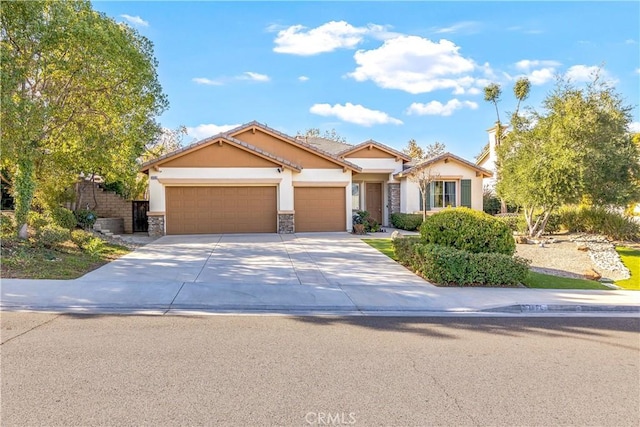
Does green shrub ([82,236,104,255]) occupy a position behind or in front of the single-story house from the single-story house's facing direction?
in front

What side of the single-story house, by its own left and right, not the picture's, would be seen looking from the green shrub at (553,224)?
left

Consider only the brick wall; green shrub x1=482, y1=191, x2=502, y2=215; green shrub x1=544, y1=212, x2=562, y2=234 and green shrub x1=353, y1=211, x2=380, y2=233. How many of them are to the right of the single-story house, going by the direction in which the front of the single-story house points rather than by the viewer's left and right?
1

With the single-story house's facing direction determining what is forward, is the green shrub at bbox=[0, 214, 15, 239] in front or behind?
in front

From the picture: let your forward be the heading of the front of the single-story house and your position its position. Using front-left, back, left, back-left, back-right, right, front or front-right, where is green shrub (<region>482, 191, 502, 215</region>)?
back-left

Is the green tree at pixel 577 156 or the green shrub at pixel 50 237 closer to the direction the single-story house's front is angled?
the green shrub

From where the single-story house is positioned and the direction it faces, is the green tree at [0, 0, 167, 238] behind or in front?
in front

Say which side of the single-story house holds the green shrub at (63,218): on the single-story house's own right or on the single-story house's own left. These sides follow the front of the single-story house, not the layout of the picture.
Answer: on the single-story house's own right

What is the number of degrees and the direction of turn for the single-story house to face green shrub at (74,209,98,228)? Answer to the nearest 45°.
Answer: approximately 90° to its right

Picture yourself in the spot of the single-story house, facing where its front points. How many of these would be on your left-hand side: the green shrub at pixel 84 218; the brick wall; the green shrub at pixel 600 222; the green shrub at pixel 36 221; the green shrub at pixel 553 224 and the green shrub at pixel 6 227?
2

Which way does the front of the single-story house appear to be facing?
toward the camera
